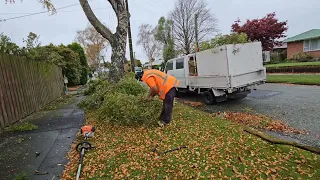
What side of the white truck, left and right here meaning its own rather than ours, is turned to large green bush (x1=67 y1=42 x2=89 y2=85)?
front

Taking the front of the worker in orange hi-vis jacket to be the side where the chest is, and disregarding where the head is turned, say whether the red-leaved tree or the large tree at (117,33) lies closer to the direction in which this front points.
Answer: the large tree

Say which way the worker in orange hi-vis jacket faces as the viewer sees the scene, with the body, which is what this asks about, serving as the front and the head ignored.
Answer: to the viewer's left

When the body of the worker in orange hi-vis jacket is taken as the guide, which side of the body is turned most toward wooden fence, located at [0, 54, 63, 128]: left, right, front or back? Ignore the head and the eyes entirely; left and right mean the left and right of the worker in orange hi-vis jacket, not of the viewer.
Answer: front

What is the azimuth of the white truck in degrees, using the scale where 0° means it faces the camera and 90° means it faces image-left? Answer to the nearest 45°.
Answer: approximately 135°

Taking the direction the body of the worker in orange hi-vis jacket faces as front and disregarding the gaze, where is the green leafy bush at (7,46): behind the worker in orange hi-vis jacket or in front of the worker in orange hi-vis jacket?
in front

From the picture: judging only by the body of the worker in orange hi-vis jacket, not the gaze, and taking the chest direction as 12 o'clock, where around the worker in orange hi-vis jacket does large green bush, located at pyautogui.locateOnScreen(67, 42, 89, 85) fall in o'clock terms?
The large green bush is roughly at 2 o'clock from the worker in orange hi-vis jacket.

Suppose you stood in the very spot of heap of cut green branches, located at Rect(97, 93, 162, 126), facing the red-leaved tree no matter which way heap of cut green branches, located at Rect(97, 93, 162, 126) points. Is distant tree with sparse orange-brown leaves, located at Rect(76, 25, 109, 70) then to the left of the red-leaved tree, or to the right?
left

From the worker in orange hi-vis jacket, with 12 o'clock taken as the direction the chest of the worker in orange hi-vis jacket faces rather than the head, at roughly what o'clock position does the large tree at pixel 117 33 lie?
The large tree is roughly at 2 o'clock from the worker in orange hi-vis jacket.

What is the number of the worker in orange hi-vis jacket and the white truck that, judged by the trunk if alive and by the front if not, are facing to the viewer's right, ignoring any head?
0

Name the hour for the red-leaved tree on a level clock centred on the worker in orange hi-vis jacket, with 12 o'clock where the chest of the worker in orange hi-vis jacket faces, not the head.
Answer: The red-leaved tree is roughly at 4 o'clock from the worker in orange hi-vis jacket.

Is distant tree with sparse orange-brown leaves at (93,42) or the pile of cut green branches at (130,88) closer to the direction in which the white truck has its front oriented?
the distant tree with sparse orange-brown leaves

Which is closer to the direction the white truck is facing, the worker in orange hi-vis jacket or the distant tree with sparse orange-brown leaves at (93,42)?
the distant tree with sparse orange-brown leaves
